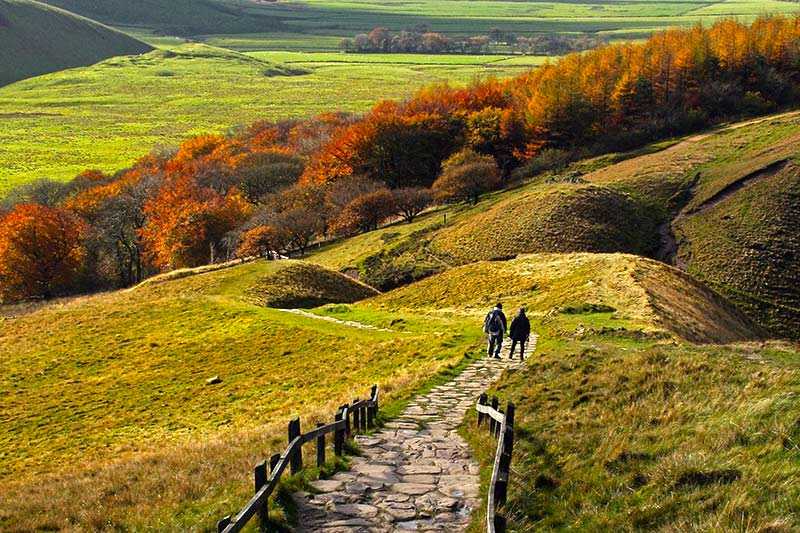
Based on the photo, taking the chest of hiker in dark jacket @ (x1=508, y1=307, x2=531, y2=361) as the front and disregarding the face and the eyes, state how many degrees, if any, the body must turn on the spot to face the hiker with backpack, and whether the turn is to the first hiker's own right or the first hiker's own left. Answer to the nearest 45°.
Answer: approximately 90° to the first hiker's own left

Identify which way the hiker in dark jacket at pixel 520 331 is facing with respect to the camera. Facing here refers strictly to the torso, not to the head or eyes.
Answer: away from the camera

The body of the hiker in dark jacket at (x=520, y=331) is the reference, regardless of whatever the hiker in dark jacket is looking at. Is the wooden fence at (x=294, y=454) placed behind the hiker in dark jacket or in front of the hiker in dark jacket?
behind

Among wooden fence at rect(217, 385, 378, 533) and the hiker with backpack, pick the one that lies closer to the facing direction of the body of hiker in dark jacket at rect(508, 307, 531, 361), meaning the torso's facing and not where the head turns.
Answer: the hiker with backpack

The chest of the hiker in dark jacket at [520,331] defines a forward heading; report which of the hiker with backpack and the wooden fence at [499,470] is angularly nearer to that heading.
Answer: the hiker with backpack

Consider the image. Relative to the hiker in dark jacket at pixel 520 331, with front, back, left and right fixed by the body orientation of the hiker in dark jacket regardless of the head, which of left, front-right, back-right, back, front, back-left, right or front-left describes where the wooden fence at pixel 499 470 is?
back
